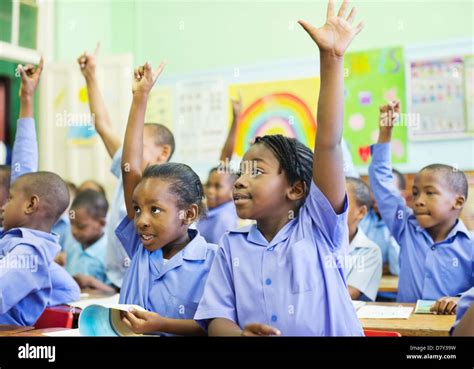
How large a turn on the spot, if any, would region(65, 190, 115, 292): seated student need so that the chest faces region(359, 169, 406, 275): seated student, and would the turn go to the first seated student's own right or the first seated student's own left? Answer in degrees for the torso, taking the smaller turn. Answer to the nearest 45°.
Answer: approximately 135° to the first seated student's own left

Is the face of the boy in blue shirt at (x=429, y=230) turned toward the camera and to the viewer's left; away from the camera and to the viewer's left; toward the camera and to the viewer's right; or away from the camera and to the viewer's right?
toward the camera and to the viewer's left

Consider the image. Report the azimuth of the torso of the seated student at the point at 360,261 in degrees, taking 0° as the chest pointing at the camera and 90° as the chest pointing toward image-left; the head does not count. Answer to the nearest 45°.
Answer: approximately 45°

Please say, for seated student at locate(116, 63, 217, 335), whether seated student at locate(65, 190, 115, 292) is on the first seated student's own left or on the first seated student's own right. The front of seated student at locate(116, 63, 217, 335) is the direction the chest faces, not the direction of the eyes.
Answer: on the first seated student's own right

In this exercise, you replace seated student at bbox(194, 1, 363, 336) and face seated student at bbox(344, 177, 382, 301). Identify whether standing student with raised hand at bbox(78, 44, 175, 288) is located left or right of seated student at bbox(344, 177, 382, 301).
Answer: left

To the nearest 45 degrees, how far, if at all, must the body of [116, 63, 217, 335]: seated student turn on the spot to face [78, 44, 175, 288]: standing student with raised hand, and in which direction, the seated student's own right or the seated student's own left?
approximately 135° to the seated student's own right

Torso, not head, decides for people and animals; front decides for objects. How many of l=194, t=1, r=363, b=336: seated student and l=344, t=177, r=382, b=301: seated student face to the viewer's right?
0
